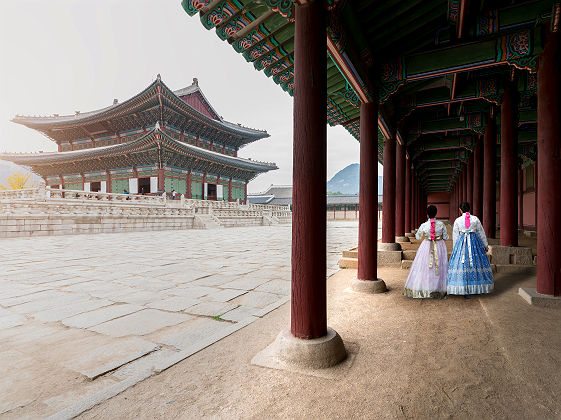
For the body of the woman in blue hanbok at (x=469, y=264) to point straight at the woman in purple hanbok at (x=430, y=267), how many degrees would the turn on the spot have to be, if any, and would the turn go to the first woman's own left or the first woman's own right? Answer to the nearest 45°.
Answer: approximately 135° to the first woman's own left

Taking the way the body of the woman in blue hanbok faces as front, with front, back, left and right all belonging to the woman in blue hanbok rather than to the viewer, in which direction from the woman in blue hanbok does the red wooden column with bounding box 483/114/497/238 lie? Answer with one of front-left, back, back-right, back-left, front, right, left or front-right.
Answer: front

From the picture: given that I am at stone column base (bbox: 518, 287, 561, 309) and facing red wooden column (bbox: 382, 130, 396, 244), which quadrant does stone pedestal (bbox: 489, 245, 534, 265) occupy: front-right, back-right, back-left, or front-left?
front-right

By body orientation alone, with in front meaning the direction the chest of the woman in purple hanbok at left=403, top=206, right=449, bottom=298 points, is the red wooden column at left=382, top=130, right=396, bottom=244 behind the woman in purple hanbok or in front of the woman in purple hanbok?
in front

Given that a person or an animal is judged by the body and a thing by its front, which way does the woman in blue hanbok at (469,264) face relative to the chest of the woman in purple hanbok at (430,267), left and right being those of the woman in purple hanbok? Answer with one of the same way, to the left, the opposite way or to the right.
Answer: the same way

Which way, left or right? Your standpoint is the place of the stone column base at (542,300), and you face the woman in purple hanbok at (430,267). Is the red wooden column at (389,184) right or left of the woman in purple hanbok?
right

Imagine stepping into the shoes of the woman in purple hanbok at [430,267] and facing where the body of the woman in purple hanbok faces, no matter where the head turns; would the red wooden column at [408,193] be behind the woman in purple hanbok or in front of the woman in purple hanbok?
in front

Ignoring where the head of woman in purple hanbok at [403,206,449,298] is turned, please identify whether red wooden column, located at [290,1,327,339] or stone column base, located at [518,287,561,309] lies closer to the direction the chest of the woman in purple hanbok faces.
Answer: the stone column base

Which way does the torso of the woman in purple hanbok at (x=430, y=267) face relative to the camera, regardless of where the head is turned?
away from the camera

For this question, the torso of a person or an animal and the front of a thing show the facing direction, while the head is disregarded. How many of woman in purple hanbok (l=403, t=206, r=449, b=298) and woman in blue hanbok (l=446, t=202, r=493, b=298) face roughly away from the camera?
2

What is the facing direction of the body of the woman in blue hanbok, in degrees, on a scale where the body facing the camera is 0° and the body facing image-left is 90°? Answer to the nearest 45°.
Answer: approximately 180°

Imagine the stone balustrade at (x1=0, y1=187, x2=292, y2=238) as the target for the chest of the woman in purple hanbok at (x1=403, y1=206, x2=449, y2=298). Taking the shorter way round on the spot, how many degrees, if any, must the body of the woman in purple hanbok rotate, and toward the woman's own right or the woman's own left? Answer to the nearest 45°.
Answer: approximately 90° to the woman's own left

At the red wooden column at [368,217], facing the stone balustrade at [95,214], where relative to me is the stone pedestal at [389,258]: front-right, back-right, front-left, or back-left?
front-right

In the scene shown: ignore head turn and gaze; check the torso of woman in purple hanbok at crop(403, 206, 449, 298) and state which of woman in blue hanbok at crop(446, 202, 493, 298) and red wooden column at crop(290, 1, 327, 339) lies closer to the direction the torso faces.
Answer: the woman in blue hanbok
